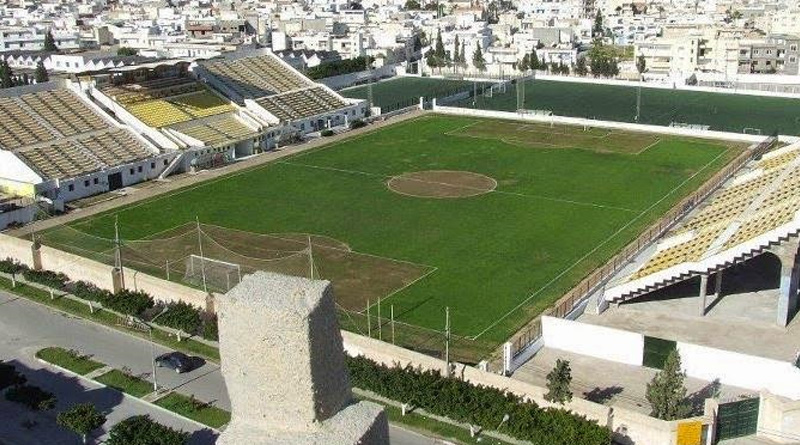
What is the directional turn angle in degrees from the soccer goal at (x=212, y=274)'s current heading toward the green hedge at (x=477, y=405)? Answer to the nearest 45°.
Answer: approximately 90° to its right

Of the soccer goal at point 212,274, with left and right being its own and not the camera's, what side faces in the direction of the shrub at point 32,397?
back

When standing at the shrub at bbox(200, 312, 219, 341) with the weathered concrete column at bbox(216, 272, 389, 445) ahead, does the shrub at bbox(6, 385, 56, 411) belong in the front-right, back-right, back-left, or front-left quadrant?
front-right

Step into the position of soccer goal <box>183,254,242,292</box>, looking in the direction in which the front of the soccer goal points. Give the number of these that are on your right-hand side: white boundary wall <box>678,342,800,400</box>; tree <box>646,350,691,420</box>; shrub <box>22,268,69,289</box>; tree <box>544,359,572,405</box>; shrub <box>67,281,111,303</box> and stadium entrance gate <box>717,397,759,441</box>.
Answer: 4

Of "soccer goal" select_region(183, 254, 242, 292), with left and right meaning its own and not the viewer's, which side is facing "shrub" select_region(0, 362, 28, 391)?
back

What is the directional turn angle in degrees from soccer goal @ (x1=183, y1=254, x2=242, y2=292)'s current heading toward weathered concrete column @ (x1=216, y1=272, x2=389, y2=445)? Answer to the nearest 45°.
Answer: approximately 135° to its right

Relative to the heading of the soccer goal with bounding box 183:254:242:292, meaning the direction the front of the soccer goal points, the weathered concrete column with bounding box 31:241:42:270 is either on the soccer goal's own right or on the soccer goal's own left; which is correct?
on the soccer goal's own left

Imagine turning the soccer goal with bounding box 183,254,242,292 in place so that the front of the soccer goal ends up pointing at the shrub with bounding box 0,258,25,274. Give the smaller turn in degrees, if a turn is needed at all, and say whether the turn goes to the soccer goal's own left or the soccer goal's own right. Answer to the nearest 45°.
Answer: approximately 90° to the soccer goal's own left

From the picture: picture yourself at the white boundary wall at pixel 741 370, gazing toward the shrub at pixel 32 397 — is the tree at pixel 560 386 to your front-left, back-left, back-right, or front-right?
front-left

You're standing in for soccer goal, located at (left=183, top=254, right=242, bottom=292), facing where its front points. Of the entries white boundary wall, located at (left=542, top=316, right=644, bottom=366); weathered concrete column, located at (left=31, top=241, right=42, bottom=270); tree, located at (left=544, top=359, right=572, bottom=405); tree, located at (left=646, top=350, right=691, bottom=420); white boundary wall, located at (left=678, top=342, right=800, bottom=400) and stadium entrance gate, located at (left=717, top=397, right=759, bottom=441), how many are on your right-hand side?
5

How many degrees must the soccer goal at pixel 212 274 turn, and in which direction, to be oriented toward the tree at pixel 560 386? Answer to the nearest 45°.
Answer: approximately 90° to its right

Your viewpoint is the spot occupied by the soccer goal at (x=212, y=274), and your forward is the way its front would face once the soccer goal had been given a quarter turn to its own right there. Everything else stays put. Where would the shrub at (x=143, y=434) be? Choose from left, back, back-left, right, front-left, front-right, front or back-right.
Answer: front-right

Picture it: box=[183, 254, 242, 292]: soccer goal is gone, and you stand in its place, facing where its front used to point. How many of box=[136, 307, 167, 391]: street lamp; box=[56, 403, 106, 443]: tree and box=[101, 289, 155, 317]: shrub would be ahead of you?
0

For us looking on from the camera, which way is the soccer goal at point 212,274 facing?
facing away from the viewer and to the right of the viewer

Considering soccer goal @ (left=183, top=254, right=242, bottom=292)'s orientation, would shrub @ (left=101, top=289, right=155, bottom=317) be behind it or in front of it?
behind

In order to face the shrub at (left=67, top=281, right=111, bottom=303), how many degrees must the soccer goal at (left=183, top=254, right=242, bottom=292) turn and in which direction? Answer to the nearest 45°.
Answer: approximately 135° to its left

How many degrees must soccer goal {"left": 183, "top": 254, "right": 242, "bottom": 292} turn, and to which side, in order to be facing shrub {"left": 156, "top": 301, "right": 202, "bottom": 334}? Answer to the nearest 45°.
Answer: approximately 135° to its right

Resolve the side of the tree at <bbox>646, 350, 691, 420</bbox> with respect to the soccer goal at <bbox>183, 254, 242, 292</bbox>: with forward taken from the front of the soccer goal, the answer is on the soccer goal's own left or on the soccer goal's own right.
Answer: on the soccer goal's own right

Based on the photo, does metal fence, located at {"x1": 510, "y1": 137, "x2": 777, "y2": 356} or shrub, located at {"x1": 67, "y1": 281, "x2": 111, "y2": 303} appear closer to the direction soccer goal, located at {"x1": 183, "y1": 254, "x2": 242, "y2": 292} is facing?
the metal fence

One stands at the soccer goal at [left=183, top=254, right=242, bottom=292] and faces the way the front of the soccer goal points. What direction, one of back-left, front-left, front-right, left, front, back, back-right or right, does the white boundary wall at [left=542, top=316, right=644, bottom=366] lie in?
right

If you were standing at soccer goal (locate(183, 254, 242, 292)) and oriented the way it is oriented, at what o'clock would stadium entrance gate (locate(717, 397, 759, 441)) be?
The stadium entrance gate is roughly at 3 o'clock from the soccer goal.
